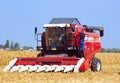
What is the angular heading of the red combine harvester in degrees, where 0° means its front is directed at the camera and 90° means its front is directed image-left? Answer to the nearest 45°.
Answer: approximately 45°
